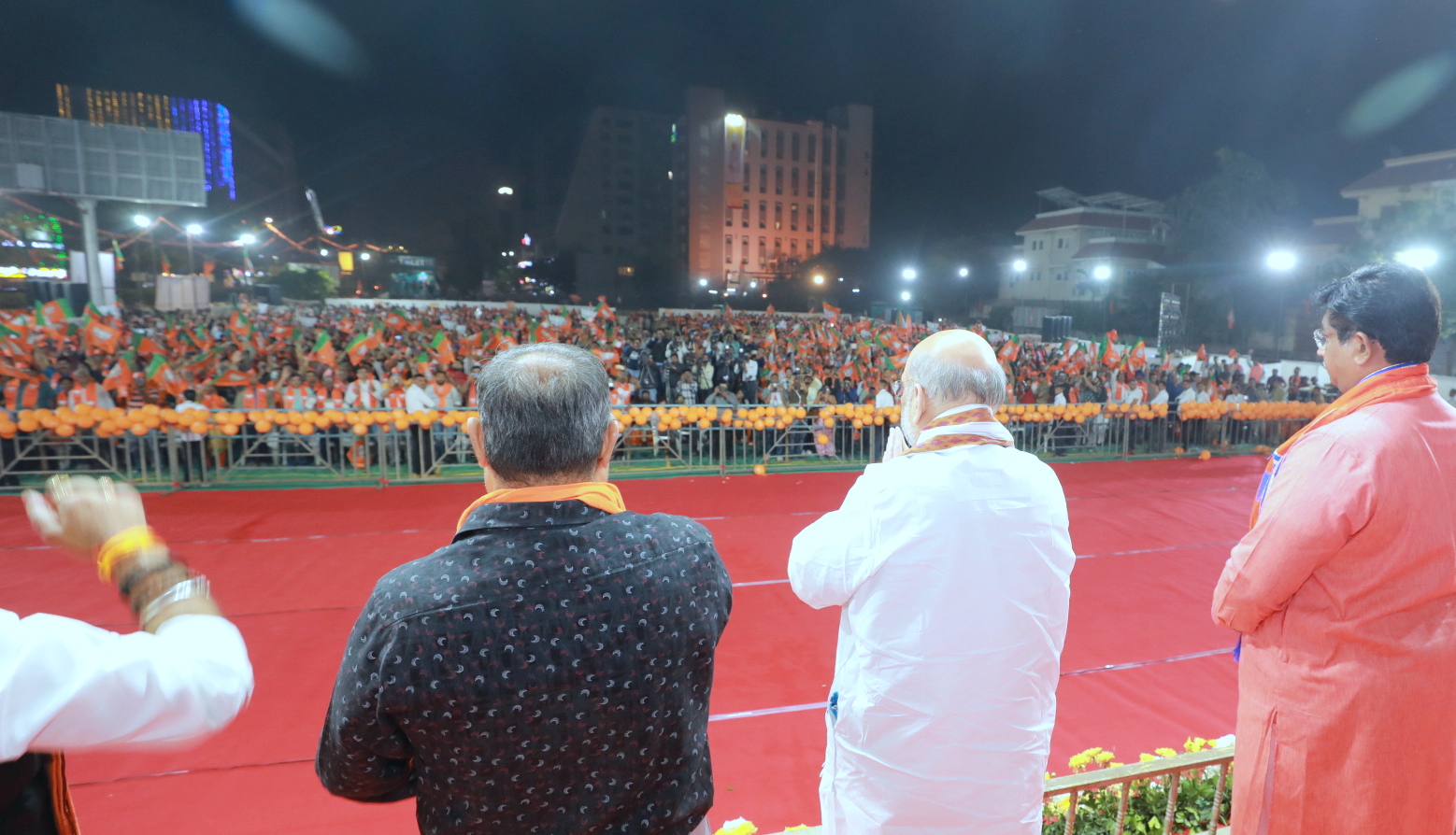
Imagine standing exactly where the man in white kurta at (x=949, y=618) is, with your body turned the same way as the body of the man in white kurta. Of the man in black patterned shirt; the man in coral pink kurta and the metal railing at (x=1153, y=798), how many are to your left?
1

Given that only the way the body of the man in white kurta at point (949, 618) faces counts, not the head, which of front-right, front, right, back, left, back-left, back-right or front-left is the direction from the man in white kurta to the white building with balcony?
front-right

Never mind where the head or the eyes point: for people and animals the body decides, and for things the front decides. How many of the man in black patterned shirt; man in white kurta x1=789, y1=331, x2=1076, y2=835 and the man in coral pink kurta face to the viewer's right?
0

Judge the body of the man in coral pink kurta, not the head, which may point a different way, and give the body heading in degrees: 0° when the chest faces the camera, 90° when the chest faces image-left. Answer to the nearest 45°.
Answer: approximately 135°

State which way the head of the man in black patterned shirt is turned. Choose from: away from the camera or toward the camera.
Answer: away from the camera

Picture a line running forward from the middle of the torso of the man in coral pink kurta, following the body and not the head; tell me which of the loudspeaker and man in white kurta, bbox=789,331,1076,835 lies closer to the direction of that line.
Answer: the loudspeaker

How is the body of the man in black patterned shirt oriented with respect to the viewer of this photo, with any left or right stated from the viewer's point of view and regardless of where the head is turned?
facing away from the viewer

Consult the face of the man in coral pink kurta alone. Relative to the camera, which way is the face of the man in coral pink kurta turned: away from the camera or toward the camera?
away from the camera

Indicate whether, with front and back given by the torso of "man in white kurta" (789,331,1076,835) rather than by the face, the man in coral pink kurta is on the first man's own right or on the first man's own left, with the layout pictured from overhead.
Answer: on the first man's own right

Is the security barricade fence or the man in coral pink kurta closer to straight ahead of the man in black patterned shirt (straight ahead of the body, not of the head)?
the security barricade fence

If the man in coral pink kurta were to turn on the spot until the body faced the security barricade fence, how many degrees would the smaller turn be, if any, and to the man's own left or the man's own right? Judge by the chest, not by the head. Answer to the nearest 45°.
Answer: approximately 45° to the man's own left

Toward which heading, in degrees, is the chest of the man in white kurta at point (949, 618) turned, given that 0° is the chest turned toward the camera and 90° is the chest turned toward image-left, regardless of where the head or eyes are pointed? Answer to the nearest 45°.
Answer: approximately 135°

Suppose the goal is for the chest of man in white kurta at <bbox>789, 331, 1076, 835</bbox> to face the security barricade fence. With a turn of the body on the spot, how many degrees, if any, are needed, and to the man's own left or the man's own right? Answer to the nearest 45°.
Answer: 0° — they already face it

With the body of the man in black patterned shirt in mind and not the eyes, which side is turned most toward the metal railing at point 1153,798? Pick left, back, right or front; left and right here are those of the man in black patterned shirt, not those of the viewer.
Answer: right
